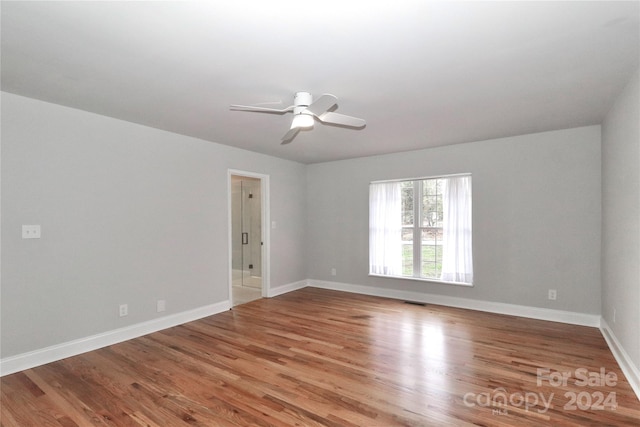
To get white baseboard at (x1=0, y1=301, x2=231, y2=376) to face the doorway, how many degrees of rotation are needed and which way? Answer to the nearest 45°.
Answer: approximately 90° to its left

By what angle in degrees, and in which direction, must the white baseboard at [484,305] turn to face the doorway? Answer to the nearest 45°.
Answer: approximately 45° to its right

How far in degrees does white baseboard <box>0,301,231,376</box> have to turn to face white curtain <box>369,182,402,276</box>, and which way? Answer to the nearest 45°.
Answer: approximately 45° to its left

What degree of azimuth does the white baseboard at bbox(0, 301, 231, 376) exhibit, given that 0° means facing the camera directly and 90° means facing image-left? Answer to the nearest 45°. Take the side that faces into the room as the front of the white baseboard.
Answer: approximately 315°

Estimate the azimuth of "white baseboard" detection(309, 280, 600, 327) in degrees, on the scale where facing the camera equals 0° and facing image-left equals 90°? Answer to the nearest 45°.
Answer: approximately 45°
